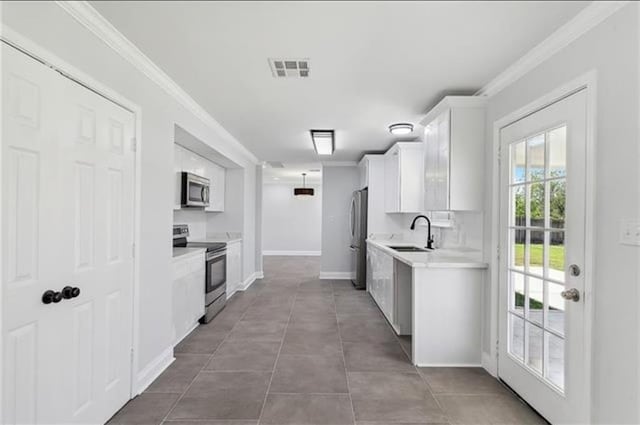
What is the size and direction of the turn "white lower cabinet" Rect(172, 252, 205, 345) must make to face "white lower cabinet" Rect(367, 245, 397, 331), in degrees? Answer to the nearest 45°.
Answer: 0° — it already faces it

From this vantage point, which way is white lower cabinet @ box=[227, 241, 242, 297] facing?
to the viewer's right

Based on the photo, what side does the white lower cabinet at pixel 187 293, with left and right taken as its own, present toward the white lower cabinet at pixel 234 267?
left

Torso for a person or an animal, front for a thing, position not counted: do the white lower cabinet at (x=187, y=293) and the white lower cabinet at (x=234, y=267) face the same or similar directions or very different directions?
same or similar directions

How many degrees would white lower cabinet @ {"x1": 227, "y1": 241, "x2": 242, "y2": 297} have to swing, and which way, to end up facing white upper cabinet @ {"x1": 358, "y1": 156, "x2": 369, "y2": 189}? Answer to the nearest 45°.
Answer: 0° — it already faces it

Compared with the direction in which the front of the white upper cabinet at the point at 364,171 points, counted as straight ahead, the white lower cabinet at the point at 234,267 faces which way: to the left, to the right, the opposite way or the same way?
the opposite way

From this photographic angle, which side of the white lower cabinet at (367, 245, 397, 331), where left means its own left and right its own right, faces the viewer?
left

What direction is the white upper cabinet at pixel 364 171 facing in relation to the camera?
to the viewer's left

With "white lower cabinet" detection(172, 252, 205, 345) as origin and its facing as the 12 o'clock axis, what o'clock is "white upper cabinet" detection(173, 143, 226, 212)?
The white upper cabinet is roughly at 9 o'clock from the white lower cabinet.

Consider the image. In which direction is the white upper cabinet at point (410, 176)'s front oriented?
to the viewer's left

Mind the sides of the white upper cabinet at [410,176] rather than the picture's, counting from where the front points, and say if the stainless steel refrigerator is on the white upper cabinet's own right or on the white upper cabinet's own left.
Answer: on the white upper cabinet's own right

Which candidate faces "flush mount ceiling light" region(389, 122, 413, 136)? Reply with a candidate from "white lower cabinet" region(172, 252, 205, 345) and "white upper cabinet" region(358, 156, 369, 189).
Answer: the white lower cabinet

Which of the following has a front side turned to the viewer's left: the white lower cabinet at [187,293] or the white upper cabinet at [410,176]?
the white upper cabinet

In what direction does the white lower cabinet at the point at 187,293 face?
to the viewer's right

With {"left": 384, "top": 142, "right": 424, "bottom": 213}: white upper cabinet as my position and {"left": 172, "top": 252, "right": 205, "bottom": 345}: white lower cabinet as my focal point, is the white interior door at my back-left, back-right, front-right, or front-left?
front-left

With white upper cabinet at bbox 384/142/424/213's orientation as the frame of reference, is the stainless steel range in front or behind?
in front
